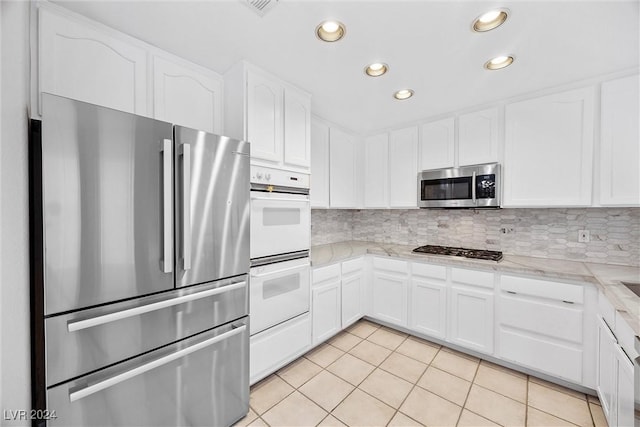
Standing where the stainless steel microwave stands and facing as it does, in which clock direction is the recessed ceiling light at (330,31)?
The recessed ceiling light is roughly at 1 o'clock from the stainless steel microwave.

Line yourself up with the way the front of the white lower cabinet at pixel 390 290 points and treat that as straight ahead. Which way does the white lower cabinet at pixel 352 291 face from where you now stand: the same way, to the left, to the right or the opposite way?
to the left

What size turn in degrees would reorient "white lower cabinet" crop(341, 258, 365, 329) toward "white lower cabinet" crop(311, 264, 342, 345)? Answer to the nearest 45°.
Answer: approximately 90° to its right

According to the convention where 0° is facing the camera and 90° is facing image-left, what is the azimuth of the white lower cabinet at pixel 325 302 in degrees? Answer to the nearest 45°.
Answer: approximately 315°

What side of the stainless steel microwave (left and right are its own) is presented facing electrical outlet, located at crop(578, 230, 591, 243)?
left

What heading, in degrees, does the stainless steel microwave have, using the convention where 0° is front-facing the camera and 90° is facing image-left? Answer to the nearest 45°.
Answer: approximately 0°

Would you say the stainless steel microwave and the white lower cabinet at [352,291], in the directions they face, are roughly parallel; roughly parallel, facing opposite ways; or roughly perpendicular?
roughly perpendicular
